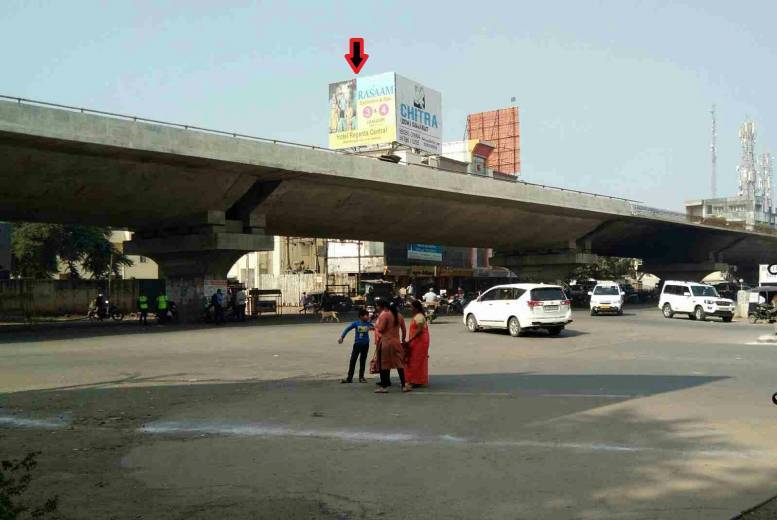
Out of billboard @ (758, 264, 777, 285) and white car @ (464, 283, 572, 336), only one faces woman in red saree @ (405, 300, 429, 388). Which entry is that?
the billboard

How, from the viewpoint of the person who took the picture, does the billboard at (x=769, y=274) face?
facing the viewer

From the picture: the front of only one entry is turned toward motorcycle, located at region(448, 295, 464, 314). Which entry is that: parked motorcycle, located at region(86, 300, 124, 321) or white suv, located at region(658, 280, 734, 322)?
the parked motorcycle

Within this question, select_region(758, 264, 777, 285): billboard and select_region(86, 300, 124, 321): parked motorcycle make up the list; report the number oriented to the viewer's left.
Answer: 0

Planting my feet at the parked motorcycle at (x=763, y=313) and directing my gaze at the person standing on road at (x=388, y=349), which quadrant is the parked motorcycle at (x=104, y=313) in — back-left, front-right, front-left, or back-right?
front-right

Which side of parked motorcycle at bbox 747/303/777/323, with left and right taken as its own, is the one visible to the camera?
left

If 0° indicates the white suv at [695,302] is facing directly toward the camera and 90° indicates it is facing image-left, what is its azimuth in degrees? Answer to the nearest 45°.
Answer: approximately 315°

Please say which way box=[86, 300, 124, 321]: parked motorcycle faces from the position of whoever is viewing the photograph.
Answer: facing to the right of the viewer
